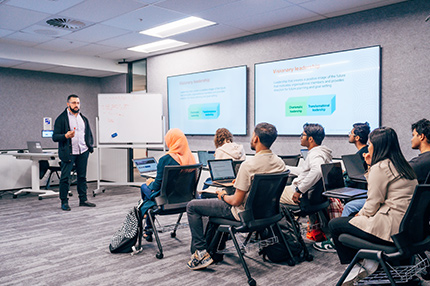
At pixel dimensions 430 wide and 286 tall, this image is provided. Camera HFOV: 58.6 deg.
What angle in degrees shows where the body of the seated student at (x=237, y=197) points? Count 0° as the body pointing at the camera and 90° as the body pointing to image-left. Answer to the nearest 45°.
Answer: approximately 135°

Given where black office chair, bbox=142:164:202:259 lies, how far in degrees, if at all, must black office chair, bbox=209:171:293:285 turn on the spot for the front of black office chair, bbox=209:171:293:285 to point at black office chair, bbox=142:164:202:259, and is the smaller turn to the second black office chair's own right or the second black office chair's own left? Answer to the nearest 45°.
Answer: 0° — it already faces it

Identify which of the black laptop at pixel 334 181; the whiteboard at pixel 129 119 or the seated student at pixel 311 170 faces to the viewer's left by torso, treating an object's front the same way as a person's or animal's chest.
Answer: the seated student

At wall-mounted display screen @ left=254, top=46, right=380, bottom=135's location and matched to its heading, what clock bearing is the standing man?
The standing man is roughly at 1 o'clock from the wall-mounted display screen.

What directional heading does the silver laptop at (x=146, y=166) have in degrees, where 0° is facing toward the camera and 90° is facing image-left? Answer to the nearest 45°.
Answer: approximately 315°

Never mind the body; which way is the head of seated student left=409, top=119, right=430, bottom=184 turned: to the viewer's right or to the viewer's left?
to the viewer's left

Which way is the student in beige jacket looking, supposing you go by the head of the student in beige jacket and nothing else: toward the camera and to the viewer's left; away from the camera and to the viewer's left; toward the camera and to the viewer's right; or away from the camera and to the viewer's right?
away from the camera and to the viewer's left

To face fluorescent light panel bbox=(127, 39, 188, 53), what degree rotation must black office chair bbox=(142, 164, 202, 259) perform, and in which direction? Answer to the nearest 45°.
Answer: approximately 45° to its right

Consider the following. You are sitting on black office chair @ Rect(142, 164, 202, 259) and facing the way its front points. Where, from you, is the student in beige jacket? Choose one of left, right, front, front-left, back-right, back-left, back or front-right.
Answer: back

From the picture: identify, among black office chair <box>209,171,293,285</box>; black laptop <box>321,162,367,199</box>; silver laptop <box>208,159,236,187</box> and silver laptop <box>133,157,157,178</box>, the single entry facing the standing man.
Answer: the black office chair
